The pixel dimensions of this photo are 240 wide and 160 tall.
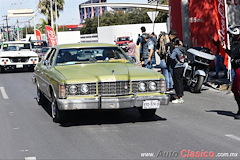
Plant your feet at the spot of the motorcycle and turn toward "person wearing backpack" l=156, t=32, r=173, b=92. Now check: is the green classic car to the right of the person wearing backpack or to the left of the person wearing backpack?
left

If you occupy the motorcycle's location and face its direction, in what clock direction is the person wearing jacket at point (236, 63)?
The person wearing jacket is roughly at 1 o'clock from the motorcycle.

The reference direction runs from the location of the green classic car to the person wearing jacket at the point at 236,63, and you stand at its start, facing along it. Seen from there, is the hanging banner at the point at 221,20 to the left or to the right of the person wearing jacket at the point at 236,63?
left

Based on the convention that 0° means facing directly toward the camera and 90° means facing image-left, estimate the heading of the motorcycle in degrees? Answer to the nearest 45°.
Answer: approximately 315°

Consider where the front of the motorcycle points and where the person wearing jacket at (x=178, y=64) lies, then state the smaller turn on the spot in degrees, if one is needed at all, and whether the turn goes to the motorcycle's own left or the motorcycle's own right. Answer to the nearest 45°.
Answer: approximately 45° to the motorcycle's own right

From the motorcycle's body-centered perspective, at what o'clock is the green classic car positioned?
The green classic car is roughly at 2 o'clock from the motorcycle.

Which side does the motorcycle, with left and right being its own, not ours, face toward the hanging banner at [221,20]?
left

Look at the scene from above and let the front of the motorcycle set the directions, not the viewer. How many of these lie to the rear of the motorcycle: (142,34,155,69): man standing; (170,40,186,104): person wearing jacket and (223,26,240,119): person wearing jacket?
1

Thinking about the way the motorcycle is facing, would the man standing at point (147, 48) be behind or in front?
behind
